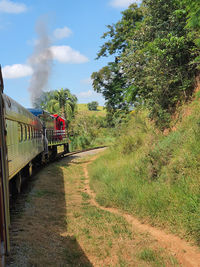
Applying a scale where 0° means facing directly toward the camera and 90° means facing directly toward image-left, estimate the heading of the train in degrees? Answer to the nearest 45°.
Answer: approximately 225°

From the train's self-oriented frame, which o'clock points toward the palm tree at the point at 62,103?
The palm tree is roughly at 11 o'clock from the train.
